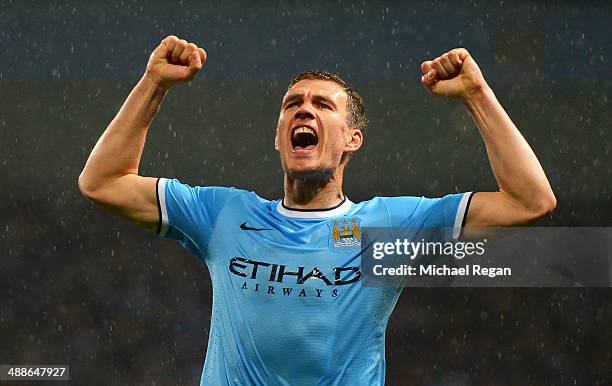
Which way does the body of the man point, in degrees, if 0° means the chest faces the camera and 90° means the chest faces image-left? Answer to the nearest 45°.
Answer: approximately 0°
